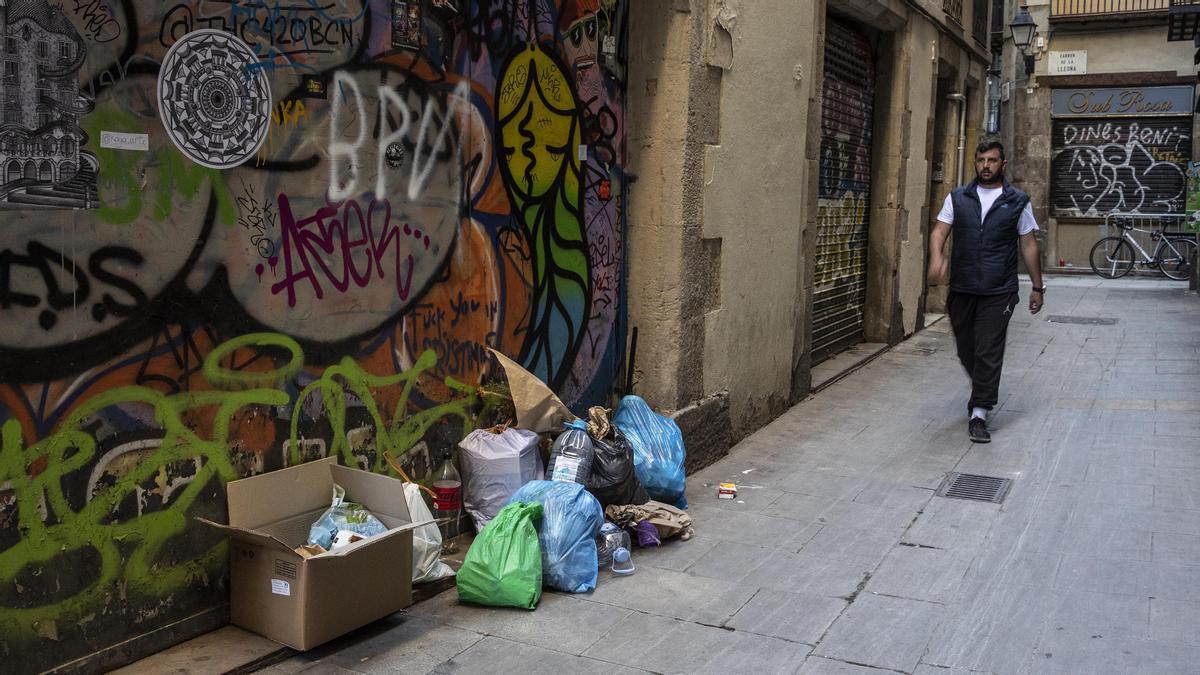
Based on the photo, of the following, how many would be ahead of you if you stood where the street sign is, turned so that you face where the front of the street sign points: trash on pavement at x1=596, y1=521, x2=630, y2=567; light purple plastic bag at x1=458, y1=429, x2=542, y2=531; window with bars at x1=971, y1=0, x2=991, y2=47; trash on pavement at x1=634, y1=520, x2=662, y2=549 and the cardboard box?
5

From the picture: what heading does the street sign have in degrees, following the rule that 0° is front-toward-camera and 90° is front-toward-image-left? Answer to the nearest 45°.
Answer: approximately 0°

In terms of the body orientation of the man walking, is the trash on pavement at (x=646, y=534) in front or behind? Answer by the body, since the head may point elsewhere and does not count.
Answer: in front

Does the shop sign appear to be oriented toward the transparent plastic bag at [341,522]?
yes

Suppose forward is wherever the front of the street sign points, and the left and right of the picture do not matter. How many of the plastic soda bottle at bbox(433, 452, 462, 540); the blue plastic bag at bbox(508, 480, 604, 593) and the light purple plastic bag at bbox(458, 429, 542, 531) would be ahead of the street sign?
3

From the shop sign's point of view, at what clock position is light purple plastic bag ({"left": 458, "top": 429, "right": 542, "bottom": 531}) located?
The light purple plastic bag is roughly at 12 o'clock from the shop sign.

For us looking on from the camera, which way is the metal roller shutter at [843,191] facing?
facing the viewer and to the right of the viewer

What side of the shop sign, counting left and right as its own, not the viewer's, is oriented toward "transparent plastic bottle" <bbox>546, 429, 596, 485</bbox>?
front
